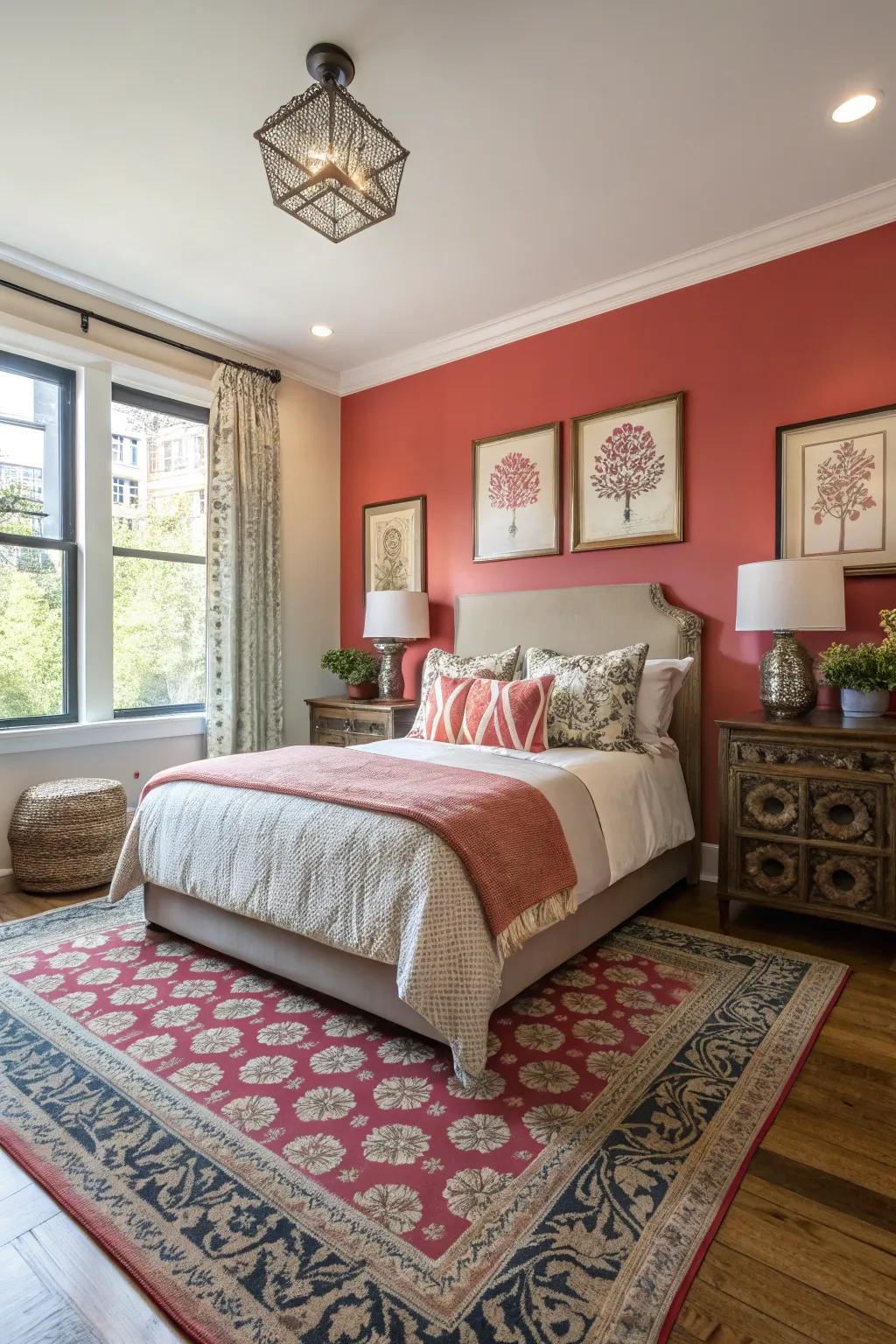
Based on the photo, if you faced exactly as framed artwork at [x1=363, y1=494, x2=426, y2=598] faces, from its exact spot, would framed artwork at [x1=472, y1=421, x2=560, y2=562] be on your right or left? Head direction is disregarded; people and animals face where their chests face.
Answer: on your left

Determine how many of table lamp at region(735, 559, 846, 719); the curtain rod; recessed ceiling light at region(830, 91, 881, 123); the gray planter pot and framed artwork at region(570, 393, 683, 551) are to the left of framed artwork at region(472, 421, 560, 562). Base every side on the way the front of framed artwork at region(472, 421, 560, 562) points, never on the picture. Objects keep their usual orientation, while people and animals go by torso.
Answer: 4

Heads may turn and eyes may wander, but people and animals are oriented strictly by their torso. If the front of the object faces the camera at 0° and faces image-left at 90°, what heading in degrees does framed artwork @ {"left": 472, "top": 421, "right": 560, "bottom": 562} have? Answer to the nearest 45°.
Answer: approximately 45°

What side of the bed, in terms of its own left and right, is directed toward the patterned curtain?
right

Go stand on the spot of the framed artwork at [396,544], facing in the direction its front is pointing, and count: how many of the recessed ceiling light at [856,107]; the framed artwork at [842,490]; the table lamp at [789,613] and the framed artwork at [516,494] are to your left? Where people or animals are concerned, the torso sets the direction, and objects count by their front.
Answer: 4

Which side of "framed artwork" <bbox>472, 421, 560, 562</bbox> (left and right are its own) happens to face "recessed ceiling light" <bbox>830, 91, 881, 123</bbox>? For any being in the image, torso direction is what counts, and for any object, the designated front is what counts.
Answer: left

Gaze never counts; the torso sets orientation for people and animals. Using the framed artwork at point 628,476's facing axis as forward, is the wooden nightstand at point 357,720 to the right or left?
on its right

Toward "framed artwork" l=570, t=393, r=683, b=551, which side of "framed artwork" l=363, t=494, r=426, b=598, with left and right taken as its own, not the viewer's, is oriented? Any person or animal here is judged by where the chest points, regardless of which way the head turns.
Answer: left
